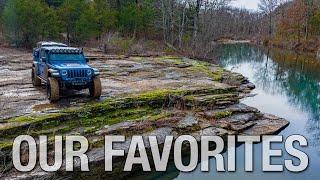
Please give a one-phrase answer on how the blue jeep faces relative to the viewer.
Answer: facing the viewer and to the right of the viewer
